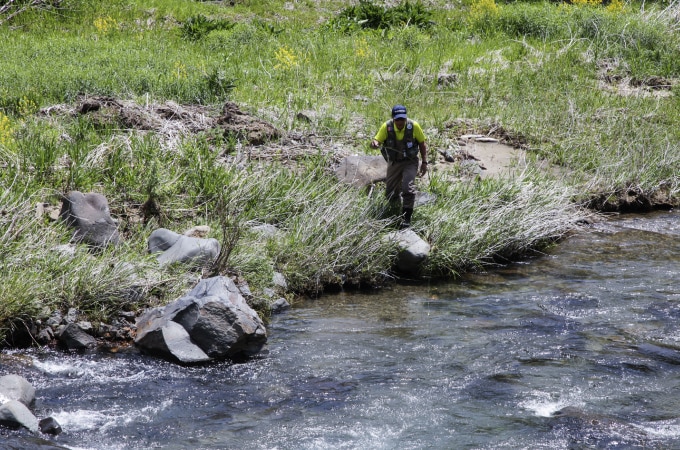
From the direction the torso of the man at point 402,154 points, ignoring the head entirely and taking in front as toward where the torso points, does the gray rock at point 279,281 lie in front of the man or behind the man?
in front

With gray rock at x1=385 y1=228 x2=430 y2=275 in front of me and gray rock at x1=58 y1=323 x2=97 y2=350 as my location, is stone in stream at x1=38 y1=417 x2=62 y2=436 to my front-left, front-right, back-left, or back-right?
back-right

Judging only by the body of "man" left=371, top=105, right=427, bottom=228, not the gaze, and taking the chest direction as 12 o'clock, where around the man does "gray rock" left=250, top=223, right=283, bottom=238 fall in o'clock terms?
The gray rock is roughly at 2 o'clock from the man.

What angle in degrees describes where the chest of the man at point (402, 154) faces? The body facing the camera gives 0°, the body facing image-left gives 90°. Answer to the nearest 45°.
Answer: approximately 0°

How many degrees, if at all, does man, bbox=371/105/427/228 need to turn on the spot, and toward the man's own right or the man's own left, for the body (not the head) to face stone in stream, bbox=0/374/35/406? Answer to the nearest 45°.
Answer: approximately 45° to the man's own right

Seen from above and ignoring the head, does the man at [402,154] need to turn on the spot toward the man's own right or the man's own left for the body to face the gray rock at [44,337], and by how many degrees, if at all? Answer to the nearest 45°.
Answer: approximately 45° to the man's own right

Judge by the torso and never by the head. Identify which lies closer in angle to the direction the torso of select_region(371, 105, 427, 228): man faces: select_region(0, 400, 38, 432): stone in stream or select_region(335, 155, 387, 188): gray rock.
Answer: the stone in stream

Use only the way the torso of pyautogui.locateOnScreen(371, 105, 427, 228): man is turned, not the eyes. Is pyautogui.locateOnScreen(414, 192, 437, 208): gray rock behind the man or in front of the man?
behind

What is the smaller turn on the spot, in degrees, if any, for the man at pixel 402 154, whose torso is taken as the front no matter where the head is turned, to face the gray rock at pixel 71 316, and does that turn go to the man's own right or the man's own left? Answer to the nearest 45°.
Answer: approximately 45° to the man's own right

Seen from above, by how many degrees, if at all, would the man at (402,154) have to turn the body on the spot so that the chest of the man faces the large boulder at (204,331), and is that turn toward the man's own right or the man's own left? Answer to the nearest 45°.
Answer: approximately 45° to the man's own right
